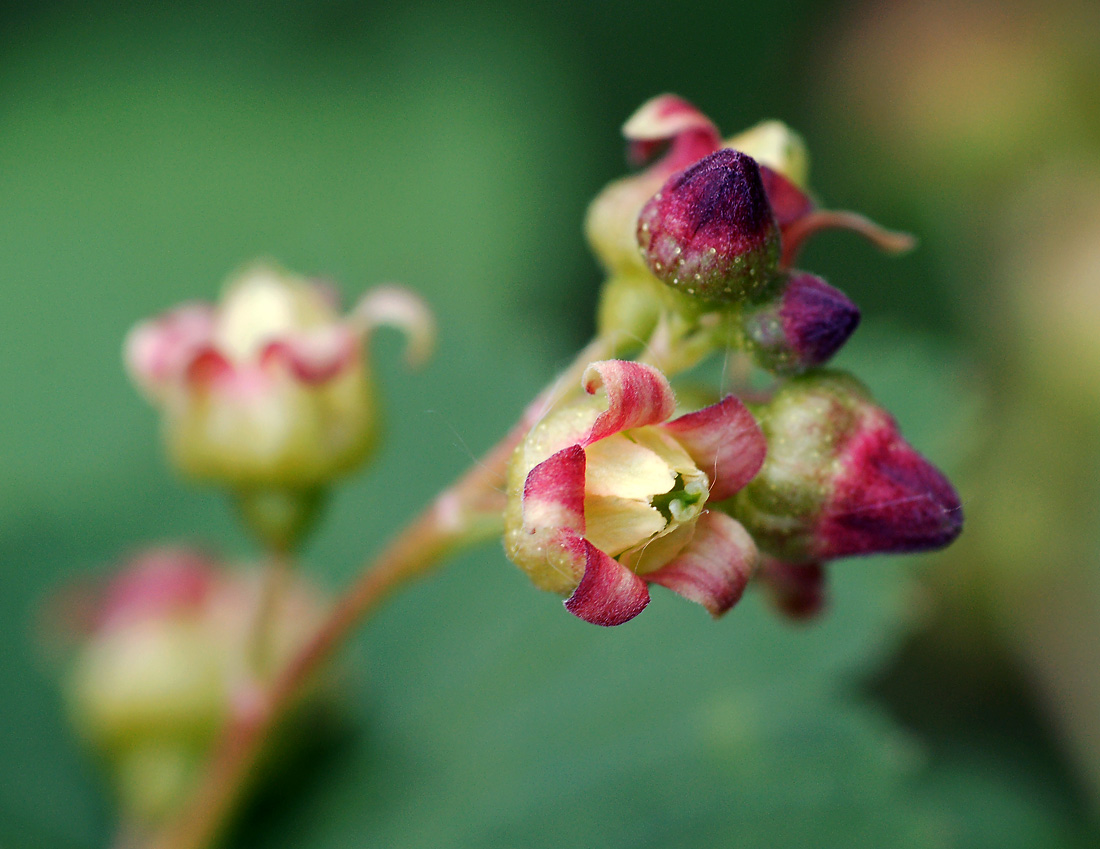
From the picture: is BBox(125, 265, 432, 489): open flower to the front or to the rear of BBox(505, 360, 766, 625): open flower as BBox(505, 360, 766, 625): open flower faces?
to the rear

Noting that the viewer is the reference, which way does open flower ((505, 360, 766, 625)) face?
facing the viewer and to the right of the viewer
